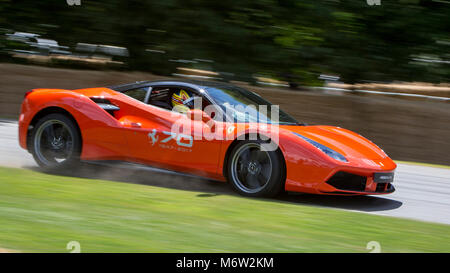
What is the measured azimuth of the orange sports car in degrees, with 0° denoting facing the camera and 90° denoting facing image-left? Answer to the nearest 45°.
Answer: approximately 315°
